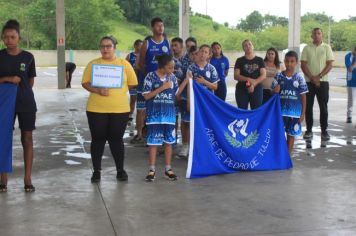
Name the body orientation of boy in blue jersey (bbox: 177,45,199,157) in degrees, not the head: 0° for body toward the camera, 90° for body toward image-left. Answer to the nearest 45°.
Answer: approximately 0°

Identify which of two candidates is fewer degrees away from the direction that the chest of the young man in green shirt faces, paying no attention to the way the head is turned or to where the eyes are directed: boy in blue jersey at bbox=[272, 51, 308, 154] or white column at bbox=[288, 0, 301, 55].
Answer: the boy in blue jersey

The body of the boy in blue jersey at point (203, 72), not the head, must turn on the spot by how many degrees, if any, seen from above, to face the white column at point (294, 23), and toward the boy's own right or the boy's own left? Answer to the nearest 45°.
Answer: approximately 180°

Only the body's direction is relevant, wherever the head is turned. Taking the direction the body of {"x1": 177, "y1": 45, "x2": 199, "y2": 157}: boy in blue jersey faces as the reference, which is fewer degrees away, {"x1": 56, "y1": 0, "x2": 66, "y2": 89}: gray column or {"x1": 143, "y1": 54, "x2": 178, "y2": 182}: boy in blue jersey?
the boy in blue jersey

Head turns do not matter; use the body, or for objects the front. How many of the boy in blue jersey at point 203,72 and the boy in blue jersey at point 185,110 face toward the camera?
2

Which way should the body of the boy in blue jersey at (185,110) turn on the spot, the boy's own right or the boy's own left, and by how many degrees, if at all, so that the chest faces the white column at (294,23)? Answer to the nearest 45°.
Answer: approximately 180°

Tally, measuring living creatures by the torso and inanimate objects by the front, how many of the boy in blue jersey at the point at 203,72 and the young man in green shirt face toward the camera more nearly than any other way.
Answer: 2

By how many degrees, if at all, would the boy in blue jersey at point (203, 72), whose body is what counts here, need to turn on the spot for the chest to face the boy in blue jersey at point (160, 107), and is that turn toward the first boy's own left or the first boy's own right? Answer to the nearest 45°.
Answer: approximately 45° to the first boy's own right

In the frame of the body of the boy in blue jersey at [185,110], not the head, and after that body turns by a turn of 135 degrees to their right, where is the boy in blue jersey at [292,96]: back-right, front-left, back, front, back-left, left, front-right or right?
back-right

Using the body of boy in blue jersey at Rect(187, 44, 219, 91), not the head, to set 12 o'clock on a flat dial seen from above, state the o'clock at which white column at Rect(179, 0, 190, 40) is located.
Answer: The white column is roughly at 6 o'clock from the boy in blue jersey.

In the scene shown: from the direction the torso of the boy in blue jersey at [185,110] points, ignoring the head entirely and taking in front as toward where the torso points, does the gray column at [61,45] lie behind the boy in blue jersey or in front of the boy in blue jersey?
behind
